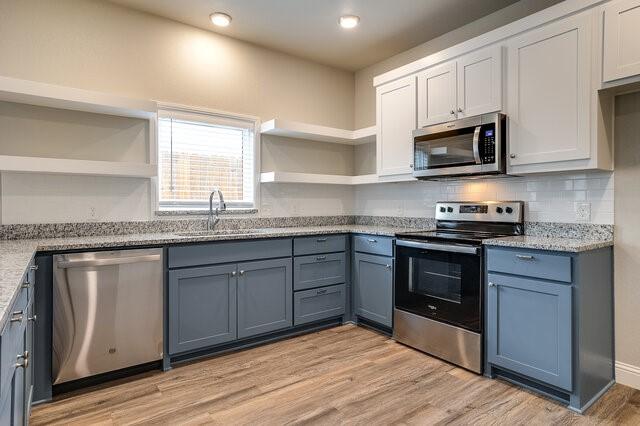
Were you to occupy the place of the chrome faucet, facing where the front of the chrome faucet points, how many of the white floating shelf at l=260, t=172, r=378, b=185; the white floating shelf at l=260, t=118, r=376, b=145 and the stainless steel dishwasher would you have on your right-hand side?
1

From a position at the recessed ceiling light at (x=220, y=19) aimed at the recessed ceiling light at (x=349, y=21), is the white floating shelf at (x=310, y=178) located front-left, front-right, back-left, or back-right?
front-left

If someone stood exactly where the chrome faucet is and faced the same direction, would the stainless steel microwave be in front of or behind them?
in front

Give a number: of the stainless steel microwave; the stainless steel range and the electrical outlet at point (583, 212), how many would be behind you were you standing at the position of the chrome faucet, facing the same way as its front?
0

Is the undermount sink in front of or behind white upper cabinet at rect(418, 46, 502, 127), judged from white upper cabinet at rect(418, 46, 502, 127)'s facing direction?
in front

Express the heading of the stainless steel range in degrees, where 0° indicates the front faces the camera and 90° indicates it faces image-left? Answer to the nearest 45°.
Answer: approximately 45°

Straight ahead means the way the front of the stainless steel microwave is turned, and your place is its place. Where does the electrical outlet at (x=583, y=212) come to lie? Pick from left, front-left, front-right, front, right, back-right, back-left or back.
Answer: back-left

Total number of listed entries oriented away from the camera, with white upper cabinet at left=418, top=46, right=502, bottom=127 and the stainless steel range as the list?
0

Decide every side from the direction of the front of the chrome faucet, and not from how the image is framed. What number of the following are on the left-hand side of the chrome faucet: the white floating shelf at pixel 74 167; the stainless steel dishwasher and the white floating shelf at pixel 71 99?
0

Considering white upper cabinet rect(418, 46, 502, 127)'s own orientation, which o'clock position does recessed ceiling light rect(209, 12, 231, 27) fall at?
The recessed ceiling light is roughly at 1 o'clock from the white upper cabinet.

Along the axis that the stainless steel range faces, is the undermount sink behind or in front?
in front

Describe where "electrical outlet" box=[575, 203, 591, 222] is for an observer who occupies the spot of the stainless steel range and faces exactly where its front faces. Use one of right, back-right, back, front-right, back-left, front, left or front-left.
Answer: back-left

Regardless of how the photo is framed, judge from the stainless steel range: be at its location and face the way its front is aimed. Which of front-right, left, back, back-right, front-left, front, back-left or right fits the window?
front-right

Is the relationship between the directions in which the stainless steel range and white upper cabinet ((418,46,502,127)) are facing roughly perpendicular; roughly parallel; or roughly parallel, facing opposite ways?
roughly parallel

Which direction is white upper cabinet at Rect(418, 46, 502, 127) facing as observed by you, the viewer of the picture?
facing the viewer and to the left of the viewer

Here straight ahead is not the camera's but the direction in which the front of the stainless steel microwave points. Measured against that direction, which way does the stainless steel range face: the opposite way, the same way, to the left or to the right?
the same way
